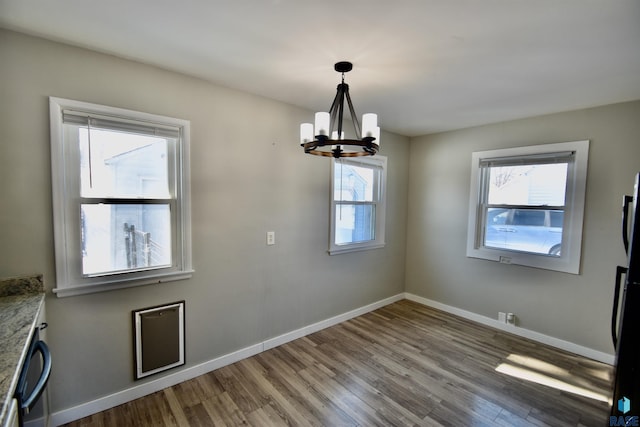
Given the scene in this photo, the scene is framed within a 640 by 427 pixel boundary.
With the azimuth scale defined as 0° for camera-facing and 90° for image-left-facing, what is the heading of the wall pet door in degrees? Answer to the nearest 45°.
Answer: approximately 315°

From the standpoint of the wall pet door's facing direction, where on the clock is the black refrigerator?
The black refrigerator is roughly at 12 o'clock from the wall pet door.

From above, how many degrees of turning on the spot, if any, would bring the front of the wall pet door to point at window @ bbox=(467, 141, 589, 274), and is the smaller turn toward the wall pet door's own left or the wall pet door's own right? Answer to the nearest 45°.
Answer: approximately 45° to the wall pet door's own left

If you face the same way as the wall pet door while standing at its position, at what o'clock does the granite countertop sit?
The granite countertop is roughly at 3 o'clock from the wall pet door.

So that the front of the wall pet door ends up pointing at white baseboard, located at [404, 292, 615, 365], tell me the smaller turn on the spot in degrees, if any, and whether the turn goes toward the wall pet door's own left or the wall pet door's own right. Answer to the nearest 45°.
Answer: approximately 45° to the wall pet door's own left

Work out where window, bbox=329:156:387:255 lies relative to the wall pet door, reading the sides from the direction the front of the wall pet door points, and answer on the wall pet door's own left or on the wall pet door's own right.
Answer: on the wall pet door's own left
